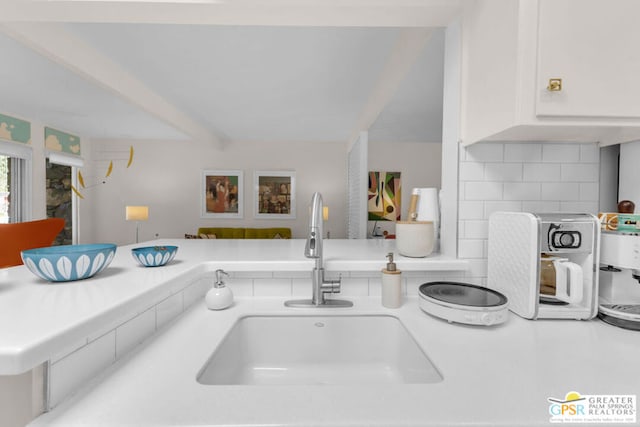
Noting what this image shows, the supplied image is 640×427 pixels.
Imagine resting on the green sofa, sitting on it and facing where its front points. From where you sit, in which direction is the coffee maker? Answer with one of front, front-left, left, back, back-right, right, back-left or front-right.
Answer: front

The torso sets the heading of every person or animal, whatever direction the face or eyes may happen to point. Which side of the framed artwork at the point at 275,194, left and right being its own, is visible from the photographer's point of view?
front

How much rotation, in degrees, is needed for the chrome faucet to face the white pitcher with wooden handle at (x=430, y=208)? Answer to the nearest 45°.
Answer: approximately 135° to its left

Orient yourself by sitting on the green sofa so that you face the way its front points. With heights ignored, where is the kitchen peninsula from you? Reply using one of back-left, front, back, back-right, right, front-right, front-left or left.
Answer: front

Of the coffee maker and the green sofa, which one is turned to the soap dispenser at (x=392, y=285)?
the green sofa

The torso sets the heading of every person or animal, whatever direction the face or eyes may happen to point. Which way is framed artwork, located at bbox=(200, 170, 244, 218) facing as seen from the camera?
toward the camera

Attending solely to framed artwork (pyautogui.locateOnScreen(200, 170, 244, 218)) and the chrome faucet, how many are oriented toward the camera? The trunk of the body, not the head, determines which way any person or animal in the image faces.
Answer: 2

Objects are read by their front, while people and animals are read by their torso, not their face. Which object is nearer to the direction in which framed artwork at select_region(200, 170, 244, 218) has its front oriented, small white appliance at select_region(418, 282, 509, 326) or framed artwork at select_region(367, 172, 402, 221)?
the small white appliance

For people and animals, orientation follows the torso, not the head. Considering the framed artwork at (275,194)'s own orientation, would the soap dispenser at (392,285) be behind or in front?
in front

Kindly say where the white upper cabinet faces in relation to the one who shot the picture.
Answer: facing the viewer

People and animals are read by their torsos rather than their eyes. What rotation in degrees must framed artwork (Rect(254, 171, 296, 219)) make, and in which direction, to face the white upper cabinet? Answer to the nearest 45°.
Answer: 0° — it already faces it

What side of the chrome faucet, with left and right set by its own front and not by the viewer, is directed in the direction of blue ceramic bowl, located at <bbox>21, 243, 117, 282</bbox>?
right

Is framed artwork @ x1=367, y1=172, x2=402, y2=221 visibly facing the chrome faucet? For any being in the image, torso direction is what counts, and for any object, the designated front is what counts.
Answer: yes

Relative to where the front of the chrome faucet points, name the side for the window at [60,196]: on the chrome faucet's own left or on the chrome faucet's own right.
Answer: on the chrome faucet's own right

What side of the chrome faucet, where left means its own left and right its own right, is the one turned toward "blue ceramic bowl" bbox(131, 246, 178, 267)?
right
